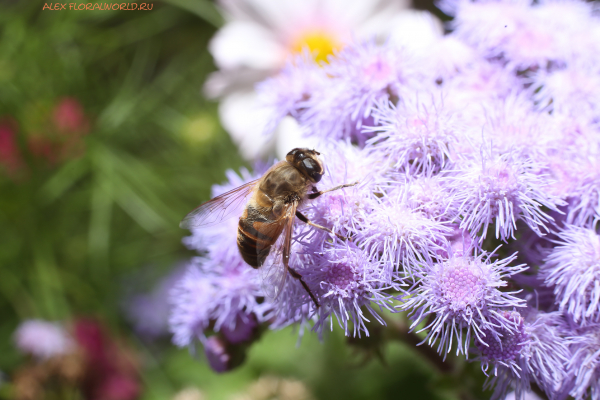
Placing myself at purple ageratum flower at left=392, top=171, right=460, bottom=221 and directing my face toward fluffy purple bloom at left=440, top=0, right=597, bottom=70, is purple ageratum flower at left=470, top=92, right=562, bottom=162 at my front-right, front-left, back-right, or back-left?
front-right

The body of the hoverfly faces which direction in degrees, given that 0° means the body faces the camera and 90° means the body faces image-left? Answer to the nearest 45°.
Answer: approximately 225°

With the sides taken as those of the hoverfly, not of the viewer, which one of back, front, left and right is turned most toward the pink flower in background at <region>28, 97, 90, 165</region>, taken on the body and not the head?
left
